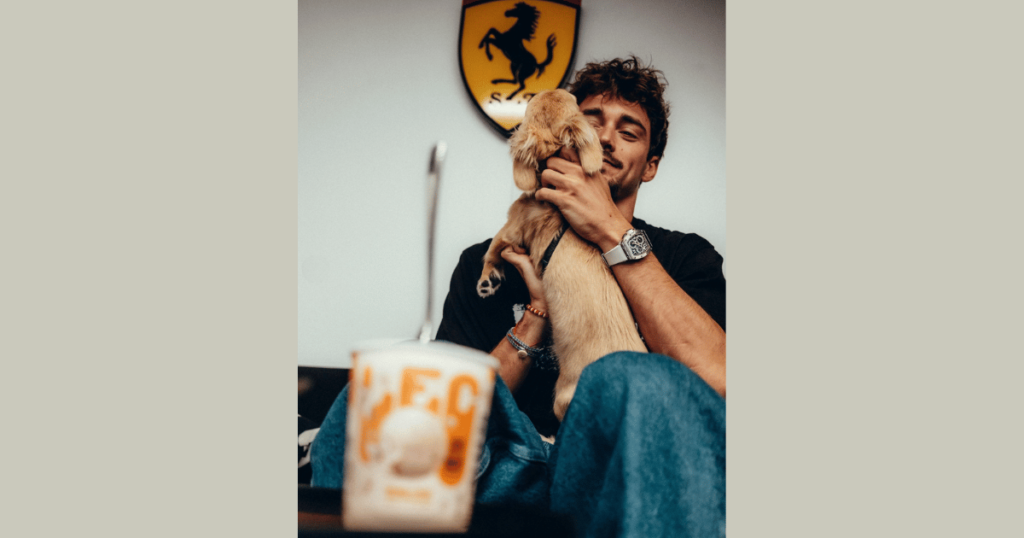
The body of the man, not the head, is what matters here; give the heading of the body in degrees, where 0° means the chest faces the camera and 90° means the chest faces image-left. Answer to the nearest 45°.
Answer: approximately 45°

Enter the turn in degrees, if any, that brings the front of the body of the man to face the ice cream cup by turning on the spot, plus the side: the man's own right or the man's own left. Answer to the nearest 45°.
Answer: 0° — they already face it

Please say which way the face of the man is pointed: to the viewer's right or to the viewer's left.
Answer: to the viewer's left
